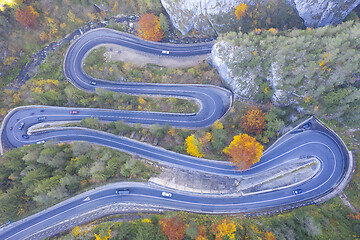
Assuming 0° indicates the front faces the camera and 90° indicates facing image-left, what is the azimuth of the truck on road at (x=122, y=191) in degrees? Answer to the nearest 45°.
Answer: approximately 90°

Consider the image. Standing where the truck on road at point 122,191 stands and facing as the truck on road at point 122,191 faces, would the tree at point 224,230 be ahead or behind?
behind

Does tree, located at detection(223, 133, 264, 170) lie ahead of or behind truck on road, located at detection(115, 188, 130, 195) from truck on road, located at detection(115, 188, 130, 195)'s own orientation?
behind
